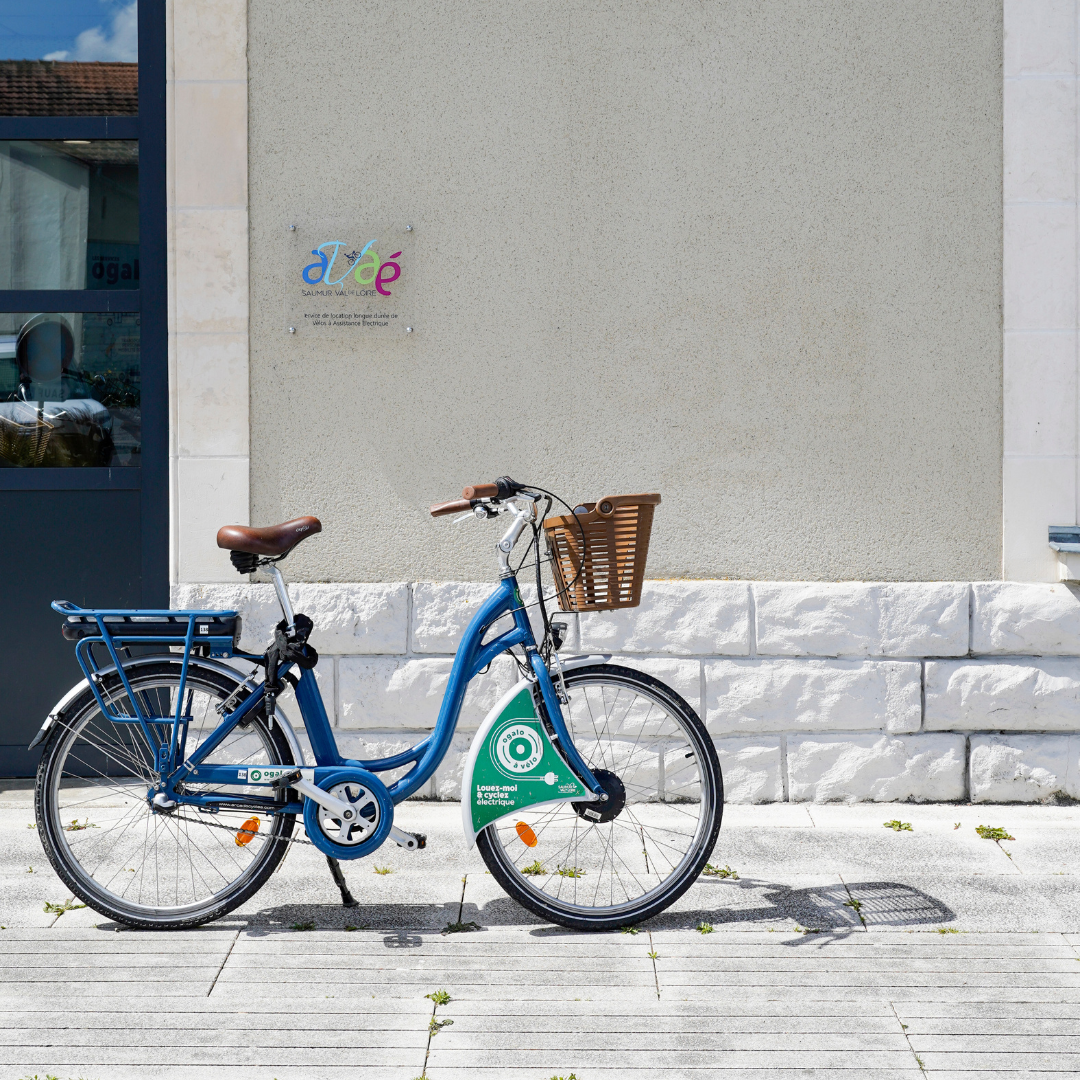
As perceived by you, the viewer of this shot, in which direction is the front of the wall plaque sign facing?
facing the viewer

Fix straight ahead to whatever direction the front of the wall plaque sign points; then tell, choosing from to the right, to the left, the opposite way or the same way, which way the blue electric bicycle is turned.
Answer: to the left

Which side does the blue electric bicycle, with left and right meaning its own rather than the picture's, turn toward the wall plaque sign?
left

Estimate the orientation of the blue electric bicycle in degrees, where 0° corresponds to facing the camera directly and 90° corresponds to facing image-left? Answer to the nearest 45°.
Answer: approximately 270°

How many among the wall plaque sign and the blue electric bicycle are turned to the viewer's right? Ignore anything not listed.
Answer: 1
